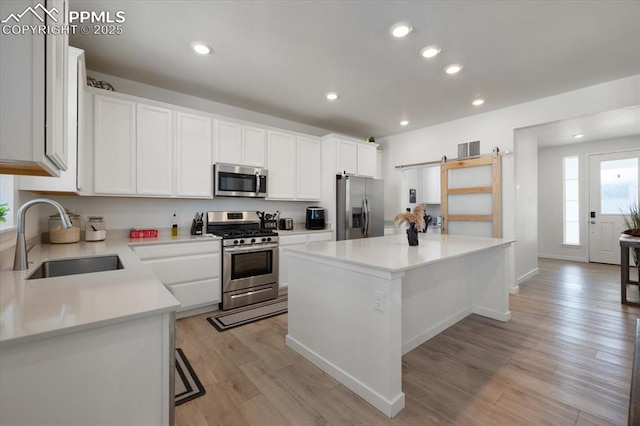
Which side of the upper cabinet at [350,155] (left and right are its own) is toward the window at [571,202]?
left

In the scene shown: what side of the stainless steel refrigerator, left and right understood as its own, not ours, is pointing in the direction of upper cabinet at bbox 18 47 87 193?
right

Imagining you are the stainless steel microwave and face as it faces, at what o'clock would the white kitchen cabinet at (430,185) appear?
The white kitchen cabinet is roughly at 10 o'clock from the stainless steel microwave.

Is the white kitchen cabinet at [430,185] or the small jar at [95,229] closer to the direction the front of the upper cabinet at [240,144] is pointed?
the white kitchen cabinet

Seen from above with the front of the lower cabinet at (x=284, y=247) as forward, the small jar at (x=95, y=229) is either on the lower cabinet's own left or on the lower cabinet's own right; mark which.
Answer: on the lower cabinet's own right

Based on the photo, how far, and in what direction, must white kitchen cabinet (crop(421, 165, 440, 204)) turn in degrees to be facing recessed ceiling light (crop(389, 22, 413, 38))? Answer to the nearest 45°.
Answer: approximately 45° to its left

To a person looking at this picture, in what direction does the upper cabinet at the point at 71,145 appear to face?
facing to the right of the viewer

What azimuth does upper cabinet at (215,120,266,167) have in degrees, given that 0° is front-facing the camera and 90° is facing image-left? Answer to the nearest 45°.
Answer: approximately 315°

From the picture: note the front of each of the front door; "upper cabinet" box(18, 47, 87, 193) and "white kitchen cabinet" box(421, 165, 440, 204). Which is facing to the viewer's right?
the upper cabinet
